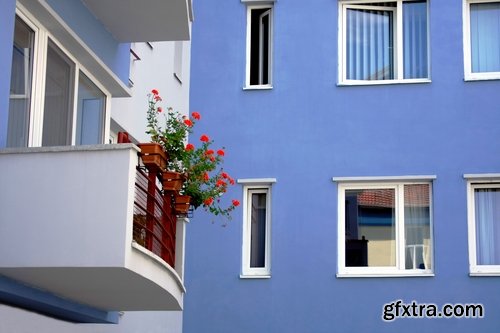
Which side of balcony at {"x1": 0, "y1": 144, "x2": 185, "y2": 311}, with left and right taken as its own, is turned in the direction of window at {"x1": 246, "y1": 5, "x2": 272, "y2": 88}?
left

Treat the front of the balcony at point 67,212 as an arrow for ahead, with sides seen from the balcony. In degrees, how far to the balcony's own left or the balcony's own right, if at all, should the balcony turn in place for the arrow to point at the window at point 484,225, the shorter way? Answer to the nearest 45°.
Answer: approximately 45° to the balcony's own left

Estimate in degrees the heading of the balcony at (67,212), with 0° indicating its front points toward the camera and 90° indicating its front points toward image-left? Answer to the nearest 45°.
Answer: approximately 270°

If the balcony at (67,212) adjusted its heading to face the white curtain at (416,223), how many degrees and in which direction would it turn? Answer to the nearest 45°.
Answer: approximately 45° to its left

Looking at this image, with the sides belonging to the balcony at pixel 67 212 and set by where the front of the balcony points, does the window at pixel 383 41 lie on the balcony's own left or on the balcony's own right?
on the balcony's own left
